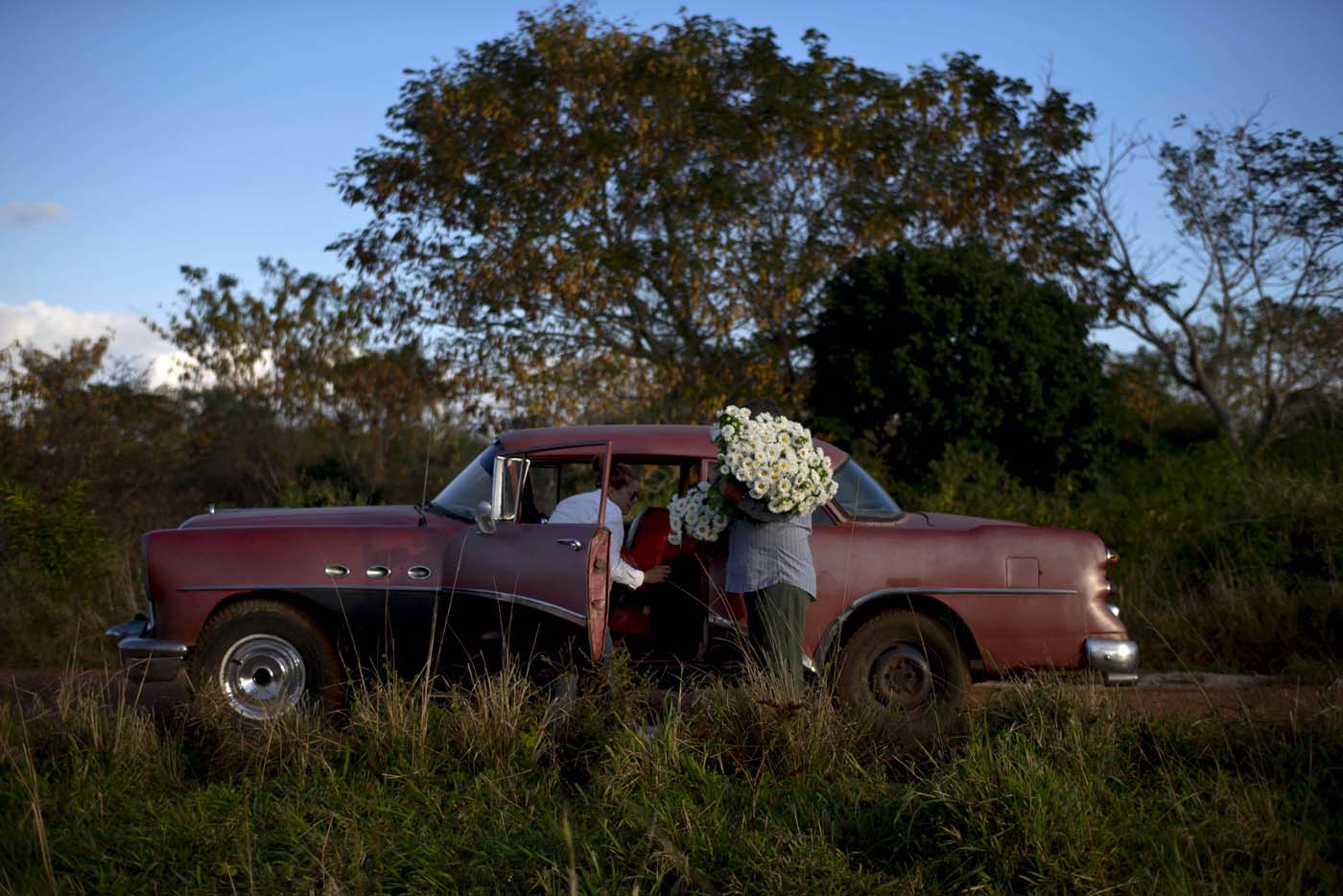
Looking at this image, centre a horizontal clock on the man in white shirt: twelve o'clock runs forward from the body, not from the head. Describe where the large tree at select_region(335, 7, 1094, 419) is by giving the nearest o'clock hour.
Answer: The large tree is roughly at 9 o'clock from the man in white shirt.

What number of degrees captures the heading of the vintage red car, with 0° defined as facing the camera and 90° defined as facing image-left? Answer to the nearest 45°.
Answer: approximately 90°

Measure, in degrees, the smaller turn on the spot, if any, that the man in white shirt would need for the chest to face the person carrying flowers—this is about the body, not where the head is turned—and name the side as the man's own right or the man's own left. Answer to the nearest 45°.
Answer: approximately 45° to the man's own right

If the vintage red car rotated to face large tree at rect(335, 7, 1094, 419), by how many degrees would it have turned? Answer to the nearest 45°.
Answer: approximately 90° to its right

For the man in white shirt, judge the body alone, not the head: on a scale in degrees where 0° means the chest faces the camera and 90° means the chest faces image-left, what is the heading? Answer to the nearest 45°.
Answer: approximately 270°
